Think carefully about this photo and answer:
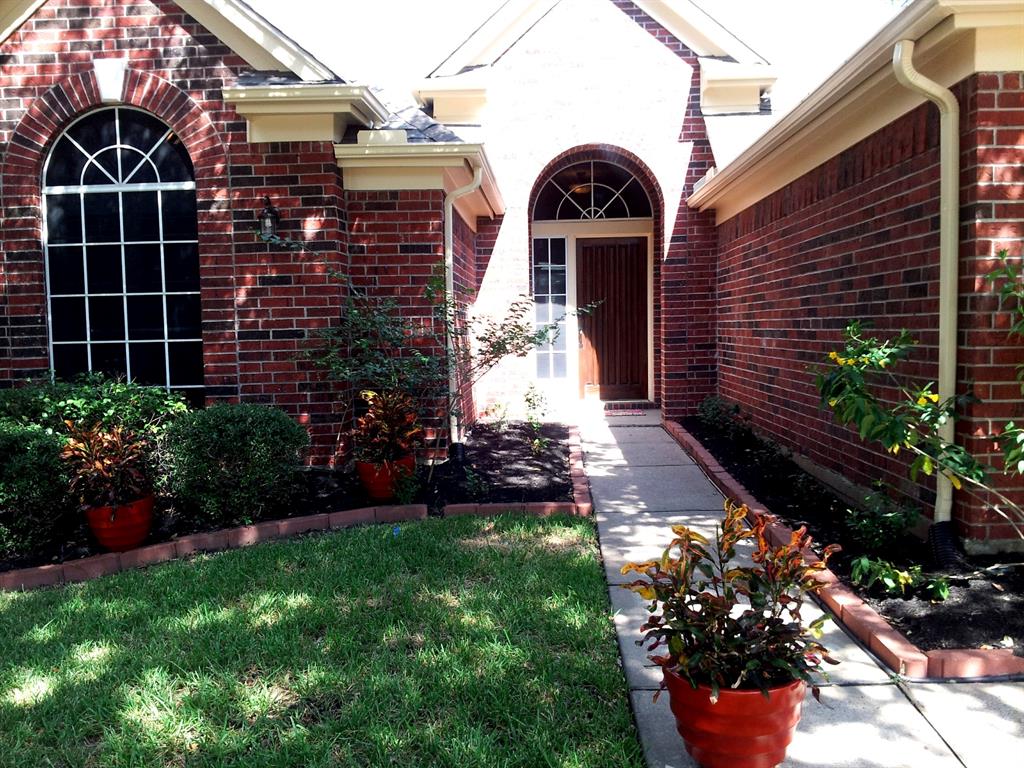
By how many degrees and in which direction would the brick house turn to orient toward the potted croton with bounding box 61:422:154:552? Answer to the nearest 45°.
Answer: approximately 45° to its right

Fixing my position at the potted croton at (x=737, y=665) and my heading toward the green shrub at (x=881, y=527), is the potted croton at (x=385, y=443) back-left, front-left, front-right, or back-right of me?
front-left

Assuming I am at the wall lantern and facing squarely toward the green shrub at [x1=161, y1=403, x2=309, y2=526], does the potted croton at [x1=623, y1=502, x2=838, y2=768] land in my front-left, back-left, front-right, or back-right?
front-left

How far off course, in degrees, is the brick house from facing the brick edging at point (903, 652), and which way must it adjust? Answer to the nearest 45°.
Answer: approximately 45° to its left

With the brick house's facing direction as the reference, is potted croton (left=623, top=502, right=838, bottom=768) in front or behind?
in front

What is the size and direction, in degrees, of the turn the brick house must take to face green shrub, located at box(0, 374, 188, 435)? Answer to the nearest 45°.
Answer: approximately 45° to its right

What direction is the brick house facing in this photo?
toward the camera

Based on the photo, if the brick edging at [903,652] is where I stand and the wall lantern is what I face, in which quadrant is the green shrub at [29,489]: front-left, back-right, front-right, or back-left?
front-left
